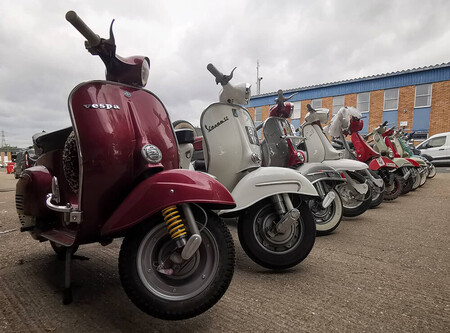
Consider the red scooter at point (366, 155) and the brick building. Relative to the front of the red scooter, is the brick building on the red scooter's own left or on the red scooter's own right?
on the red scooter's own left

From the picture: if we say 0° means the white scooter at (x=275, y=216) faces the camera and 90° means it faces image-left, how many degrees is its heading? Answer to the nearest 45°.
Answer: approximately 315°

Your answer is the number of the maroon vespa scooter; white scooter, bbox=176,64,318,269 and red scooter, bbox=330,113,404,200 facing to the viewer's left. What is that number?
0

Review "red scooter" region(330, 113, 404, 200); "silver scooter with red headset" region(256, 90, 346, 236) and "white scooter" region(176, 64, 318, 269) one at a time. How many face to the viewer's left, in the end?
0

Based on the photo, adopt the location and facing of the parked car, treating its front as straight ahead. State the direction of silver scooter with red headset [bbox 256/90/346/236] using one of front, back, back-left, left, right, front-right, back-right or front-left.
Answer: left

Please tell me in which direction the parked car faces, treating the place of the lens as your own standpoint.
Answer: facing to the left of the viewer

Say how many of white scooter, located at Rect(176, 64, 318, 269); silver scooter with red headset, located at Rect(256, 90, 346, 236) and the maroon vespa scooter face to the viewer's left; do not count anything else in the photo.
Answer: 0

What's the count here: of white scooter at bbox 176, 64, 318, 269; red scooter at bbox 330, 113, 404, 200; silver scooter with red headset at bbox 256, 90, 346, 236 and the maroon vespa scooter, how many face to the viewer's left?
0

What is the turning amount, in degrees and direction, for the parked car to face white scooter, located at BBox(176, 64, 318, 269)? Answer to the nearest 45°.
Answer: approximately 90° to its left

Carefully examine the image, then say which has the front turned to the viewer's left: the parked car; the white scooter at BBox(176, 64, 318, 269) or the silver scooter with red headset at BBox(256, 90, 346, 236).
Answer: the parked car

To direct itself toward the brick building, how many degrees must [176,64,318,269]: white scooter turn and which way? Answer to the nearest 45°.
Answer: approximately 90° to its left

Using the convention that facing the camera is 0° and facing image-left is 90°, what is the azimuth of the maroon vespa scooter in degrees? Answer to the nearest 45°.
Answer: approximately 315°

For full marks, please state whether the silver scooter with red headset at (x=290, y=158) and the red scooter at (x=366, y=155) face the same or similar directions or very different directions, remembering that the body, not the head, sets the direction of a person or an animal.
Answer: same or similar directions

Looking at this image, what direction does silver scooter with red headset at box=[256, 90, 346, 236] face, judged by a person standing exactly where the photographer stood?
facing the viewer and to the right of the viewer
